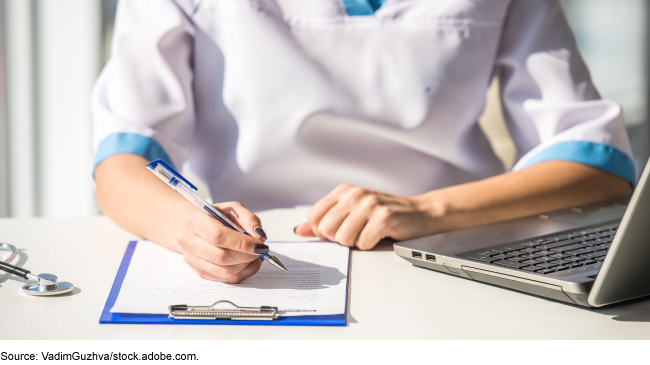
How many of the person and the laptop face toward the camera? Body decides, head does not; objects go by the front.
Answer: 1

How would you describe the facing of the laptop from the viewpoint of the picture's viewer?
facing away from the viewer and to the left of the viewer
